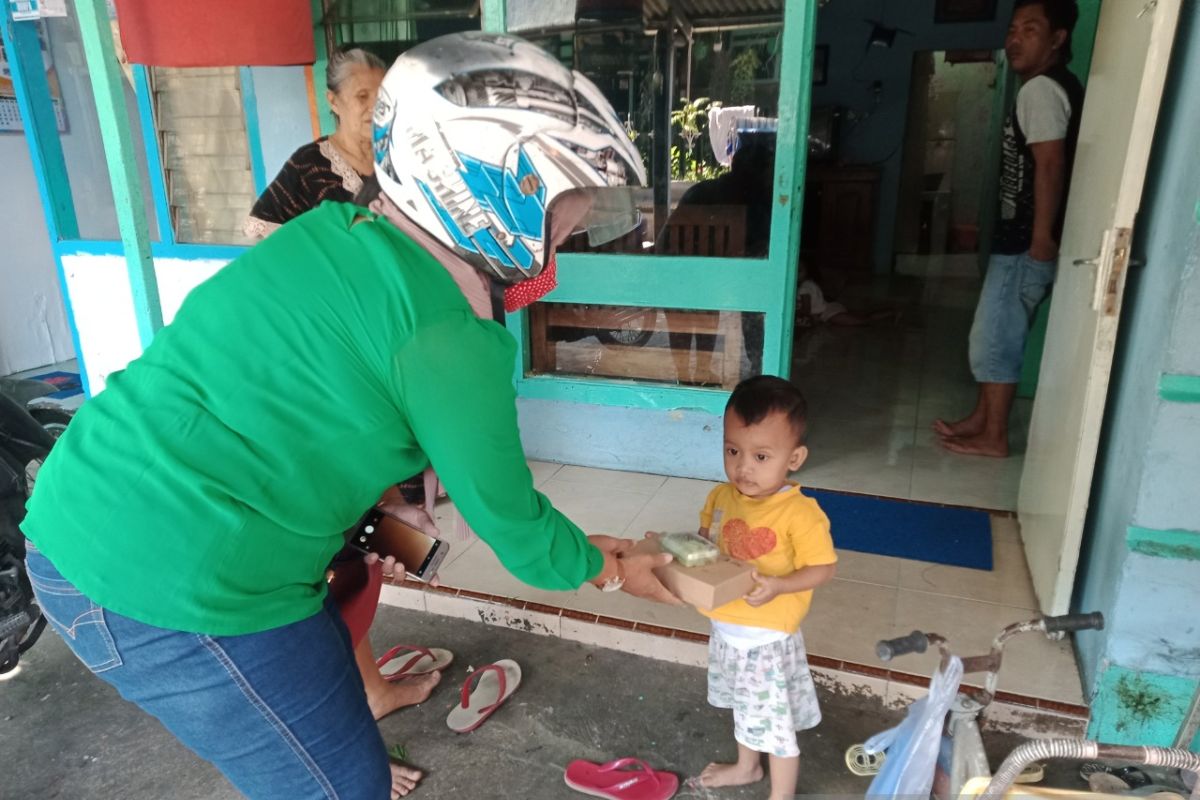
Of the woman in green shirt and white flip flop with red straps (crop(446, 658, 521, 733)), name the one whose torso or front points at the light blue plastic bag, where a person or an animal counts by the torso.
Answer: the woman in green shirt

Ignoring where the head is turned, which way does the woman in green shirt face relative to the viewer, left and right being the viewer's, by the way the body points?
facing to the right of the viewer

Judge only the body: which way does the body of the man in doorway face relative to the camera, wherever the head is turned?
to the viewer's left

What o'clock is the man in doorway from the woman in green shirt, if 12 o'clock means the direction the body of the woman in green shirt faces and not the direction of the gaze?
The man in doorway is roughly at 11 o'clock from the woman in green shirt.

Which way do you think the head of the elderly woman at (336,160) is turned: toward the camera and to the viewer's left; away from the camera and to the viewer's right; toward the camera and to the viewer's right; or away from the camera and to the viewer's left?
toward the camera and to the viewer's right

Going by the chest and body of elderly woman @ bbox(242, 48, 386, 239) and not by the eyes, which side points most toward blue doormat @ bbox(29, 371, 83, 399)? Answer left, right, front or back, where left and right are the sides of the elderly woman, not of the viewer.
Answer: back

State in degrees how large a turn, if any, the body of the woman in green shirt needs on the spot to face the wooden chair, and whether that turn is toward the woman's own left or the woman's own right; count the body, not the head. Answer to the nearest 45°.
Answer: approximately 45° to the woman's own left

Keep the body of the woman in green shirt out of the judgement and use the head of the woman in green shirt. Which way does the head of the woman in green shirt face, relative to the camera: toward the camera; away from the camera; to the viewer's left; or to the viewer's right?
to the viewer's right

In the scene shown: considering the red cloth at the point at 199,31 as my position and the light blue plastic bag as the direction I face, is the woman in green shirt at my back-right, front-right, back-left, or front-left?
front-right

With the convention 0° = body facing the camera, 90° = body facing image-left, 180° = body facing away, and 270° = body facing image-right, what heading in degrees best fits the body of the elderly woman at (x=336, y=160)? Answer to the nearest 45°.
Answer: approximately 315°

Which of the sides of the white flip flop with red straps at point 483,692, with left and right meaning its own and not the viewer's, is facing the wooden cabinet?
front

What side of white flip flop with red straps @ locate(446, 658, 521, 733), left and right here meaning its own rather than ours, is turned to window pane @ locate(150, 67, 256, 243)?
left

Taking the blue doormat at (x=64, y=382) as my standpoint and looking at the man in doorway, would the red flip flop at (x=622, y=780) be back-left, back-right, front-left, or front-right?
front-right

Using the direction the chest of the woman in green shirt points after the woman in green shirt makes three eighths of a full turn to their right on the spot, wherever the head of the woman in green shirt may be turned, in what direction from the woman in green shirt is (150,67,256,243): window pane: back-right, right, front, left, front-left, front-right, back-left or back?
back-right
